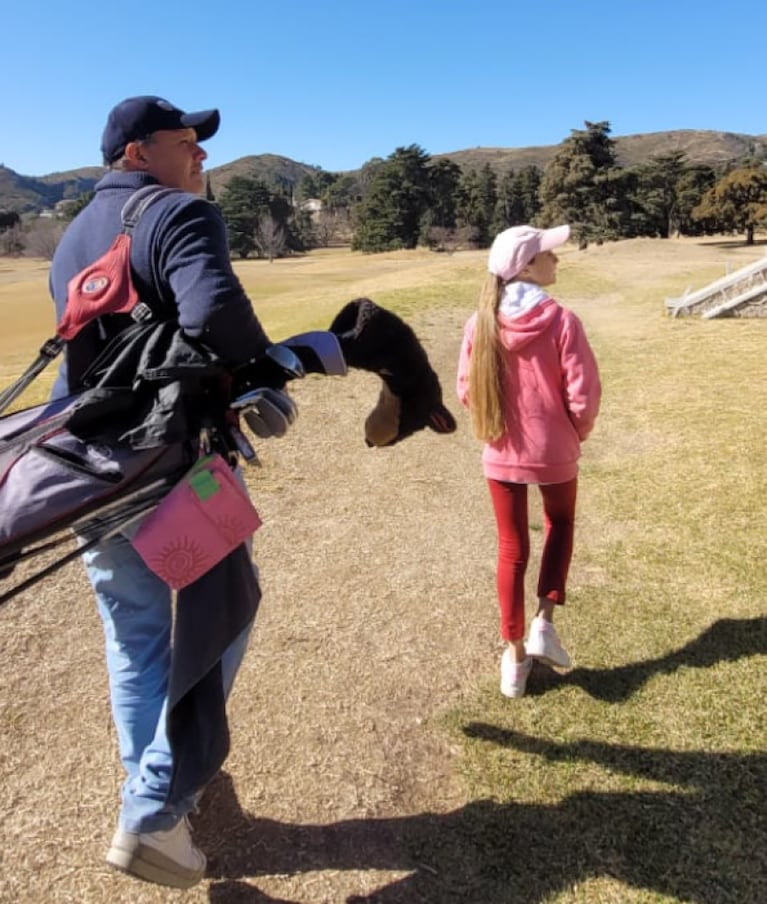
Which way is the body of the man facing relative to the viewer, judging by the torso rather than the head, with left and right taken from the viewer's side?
facing away from the viewer and to the right of the viewer

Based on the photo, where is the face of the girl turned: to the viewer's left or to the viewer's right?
to the viewer's right

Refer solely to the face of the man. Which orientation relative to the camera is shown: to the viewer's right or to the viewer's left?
to the viewer's right

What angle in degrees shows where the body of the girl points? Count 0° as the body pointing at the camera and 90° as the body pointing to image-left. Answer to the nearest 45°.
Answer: approximately 180°

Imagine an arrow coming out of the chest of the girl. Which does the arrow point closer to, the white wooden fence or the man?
the white wooden fence

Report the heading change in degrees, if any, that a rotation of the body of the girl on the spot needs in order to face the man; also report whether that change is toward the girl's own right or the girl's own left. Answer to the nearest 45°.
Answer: approximately 135° to the girl's own left

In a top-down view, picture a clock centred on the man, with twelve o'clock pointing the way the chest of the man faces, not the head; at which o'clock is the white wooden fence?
The white wooden fence is roughly at 12 o'clock from the man.

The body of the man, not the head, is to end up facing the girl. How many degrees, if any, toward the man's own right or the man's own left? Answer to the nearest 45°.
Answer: approximately 45° to the man's own right
